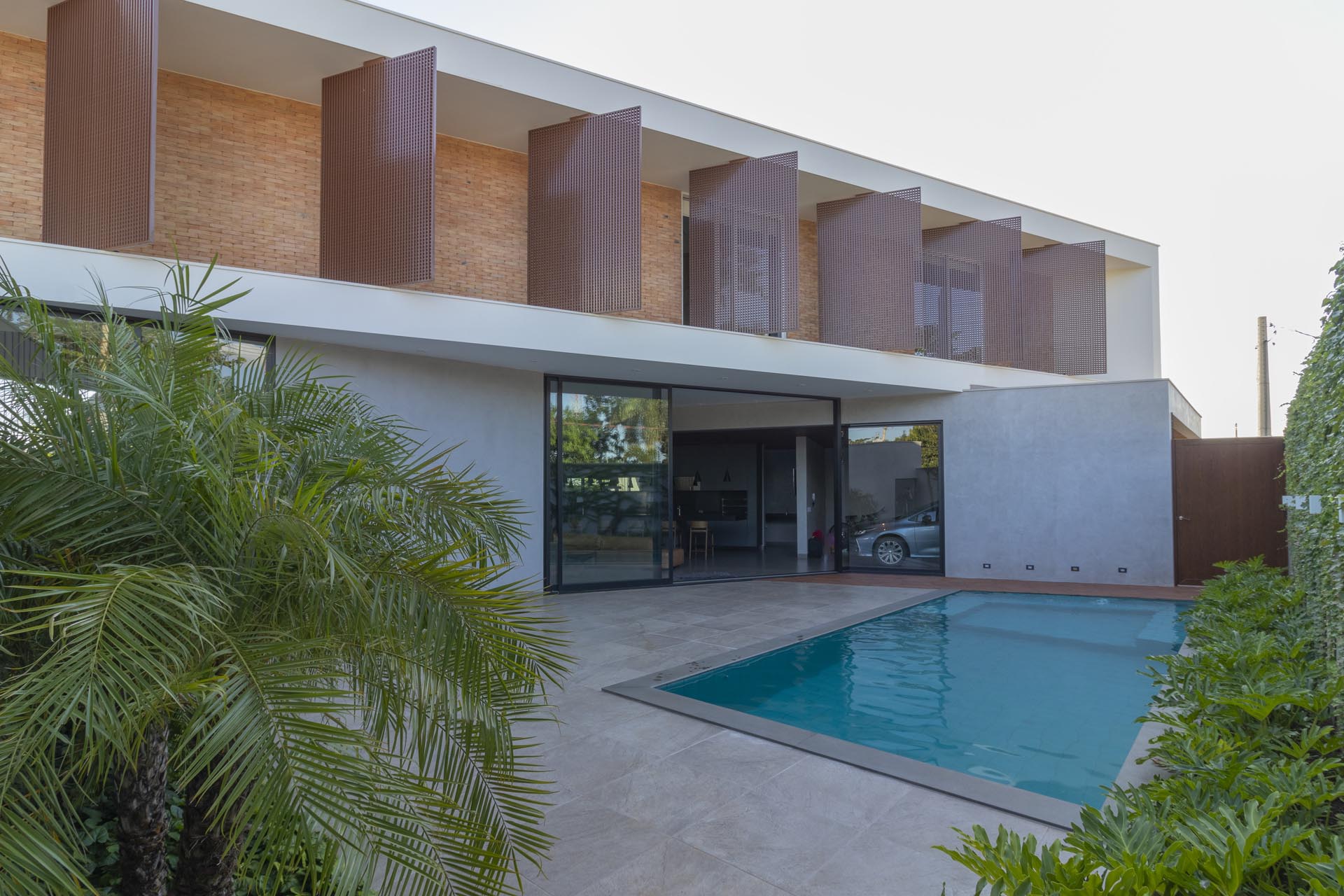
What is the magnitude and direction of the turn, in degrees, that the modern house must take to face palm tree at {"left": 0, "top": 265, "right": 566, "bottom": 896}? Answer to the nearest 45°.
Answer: approximately 45° to its right

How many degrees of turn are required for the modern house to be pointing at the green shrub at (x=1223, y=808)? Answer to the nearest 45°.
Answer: approximately 45° to its right

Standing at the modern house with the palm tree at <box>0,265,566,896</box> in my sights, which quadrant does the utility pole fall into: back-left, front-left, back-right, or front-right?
back-left

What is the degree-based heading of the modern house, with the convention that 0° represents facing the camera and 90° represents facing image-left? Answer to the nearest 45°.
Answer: approximately 315°

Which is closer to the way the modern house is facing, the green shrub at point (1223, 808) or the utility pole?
the green shrub

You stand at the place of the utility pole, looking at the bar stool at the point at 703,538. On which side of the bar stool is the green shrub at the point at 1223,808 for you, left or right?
left

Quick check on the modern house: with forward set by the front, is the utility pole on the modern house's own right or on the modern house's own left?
on the modern house's own left
